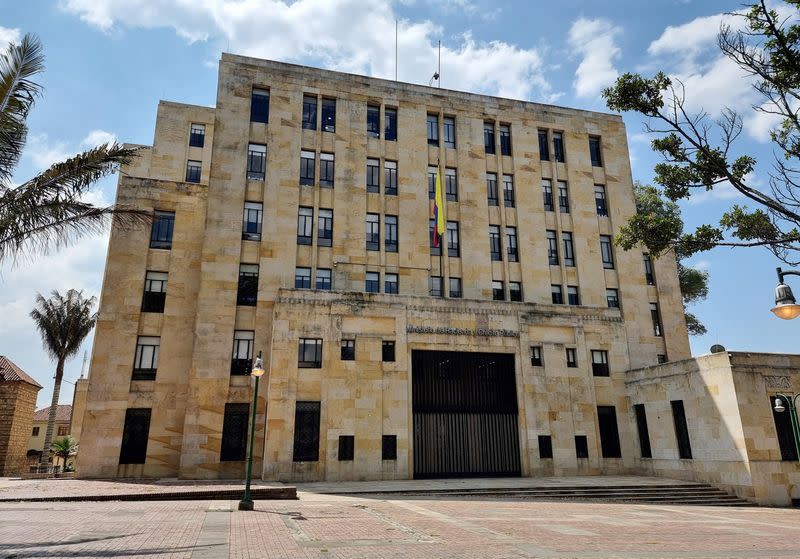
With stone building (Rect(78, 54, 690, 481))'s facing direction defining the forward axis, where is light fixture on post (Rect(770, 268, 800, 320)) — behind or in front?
in front

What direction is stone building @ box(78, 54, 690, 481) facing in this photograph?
toward the camera

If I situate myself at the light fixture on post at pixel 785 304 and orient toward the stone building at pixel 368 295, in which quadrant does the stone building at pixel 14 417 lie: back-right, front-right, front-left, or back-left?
front-left

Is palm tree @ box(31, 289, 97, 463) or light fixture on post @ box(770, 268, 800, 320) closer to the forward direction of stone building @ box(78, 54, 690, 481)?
the light fixture on post

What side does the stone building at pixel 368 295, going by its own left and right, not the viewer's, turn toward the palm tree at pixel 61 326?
right

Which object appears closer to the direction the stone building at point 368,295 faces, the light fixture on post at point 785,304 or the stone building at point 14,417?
the light fixture on post

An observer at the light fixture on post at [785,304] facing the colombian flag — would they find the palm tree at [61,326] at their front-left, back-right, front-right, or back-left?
front-left

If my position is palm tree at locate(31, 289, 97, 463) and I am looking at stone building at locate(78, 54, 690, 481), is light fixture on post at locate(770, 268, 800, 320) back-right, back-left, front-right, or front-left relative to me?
front-right

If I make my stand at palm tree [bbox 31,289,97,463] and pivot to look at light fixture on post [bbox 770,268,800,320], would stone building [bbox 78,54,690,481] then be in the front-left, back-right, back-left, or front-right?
front-left
